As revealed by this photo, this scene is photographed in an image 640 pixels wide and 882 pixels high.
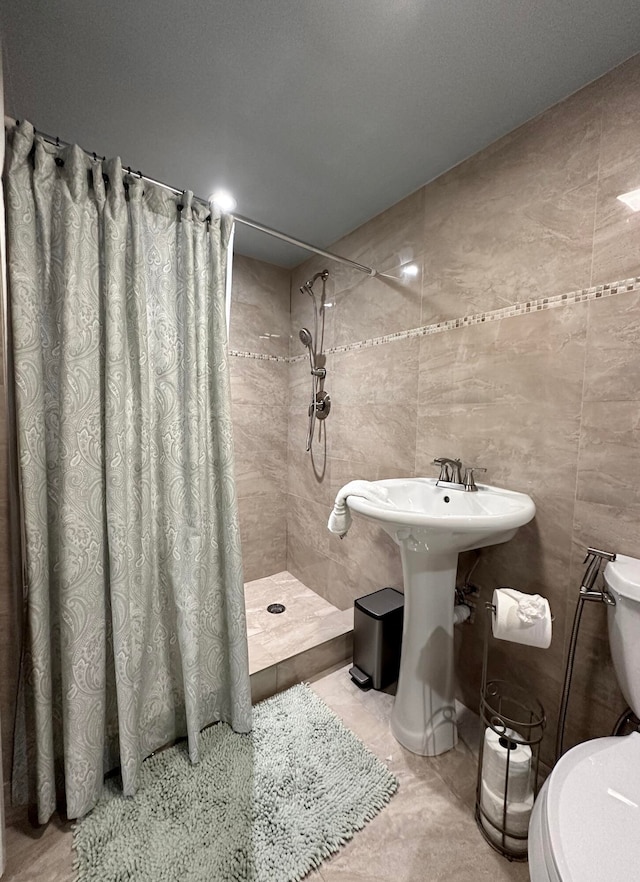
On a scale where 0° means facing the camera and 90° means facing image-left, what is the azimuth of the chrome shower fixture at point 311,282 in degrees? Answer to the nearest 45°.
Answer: approximately 45°

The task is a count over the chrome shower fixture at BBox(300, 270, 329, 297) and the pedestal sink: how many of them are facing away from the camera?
0

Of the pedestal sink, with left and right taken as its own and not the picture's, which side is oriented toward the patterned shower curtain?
front

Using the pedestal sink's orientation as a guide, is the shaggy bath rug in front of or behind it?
in front

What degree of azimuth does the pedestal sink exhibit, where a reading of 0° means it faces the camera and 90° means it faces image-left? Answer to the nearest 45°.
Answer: approximately 45°
